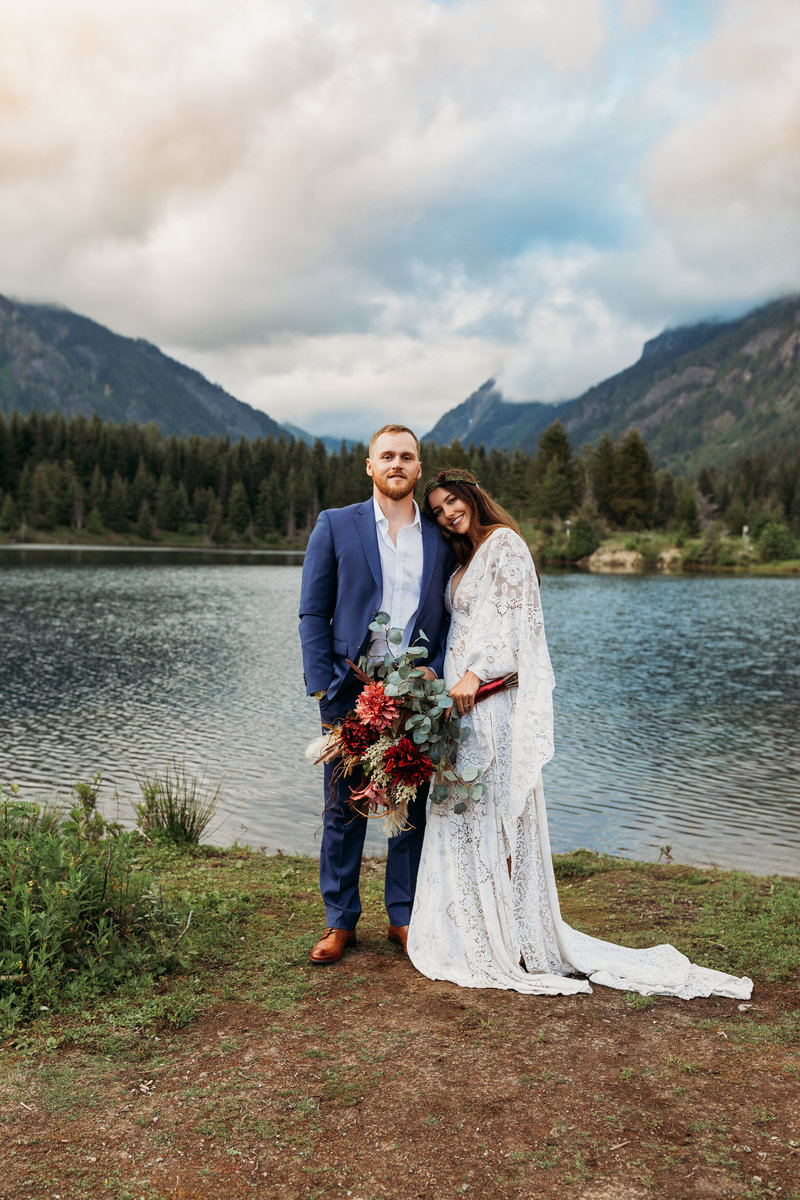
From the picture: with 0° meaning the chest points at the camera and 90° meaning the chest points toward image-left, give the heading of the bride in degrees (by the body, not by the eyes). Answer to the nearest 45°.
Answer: approximately 45°

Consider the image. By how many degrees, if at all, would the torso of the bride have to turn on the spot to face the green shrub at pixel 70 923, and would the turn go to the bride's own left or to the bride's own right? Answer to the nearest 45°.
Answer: approximately 45° to the bride's own right
